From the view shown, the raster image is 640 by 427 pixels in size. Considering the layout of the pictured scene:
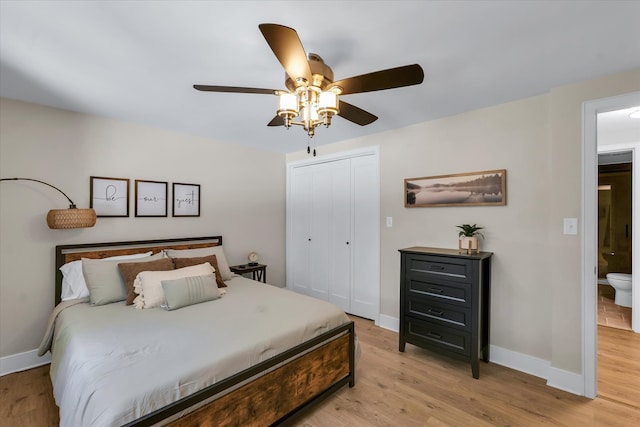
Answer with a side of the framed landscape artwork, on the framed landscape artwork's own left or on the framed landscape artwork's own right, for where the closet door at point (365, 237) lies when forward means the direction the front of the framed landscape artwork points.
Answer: on the framed landscape artwork's own right

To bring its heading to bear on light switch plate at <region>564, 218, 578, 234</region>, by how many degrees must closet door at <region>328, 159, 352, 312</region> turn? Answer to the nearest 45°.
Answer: approximately 90° to its left

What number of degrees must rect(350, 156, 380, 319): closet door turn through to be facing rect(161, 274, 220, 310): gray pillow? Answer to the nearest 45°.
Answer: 0° — it already faces it

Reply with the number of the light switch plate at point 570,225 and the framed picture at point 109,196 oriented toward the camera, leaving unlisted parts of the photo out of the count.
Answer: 2

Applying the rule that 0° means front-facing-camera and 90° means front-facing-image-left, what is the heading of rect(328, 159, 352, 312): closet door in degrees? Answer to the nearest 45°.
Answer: approximately 45°

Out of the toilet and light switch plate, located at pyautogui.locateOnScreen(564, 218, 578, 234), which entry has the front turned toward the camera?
the light switch plate

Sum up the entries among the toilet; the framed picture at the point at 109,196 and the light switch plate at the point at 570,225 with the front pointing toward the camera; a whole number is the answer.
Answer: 2

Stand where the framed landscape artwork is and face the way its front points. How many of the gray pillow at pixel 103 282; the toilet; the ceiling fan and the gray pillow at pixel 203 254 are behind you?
1

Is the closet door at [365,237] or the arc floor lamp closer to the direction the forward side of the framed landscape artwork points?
the arc floor lamp

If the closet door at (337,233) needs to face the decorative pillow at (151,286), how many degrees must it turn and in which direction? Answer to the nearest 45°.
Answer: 0° — it already faces it

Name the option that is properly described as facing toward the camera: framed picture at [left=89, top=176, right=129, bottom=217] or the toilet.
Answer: the framed picture

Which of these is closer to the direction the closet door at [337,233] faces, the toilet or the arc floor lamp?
the arc floor lamp

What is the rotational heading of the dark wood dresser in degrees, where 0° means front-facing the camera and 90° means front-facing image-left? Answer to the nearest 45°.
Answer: approximately 45°

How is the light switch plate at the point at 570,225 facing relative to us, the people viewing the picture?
facing the viewer

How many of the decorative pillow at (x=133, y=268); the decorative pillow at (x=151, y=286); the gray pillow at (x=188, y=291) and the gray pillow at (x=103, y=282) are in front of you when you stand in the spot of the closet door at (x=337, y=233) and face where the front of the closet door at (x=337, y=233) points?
4

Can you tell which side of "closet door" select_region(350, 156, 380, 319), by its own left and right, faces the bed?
front
